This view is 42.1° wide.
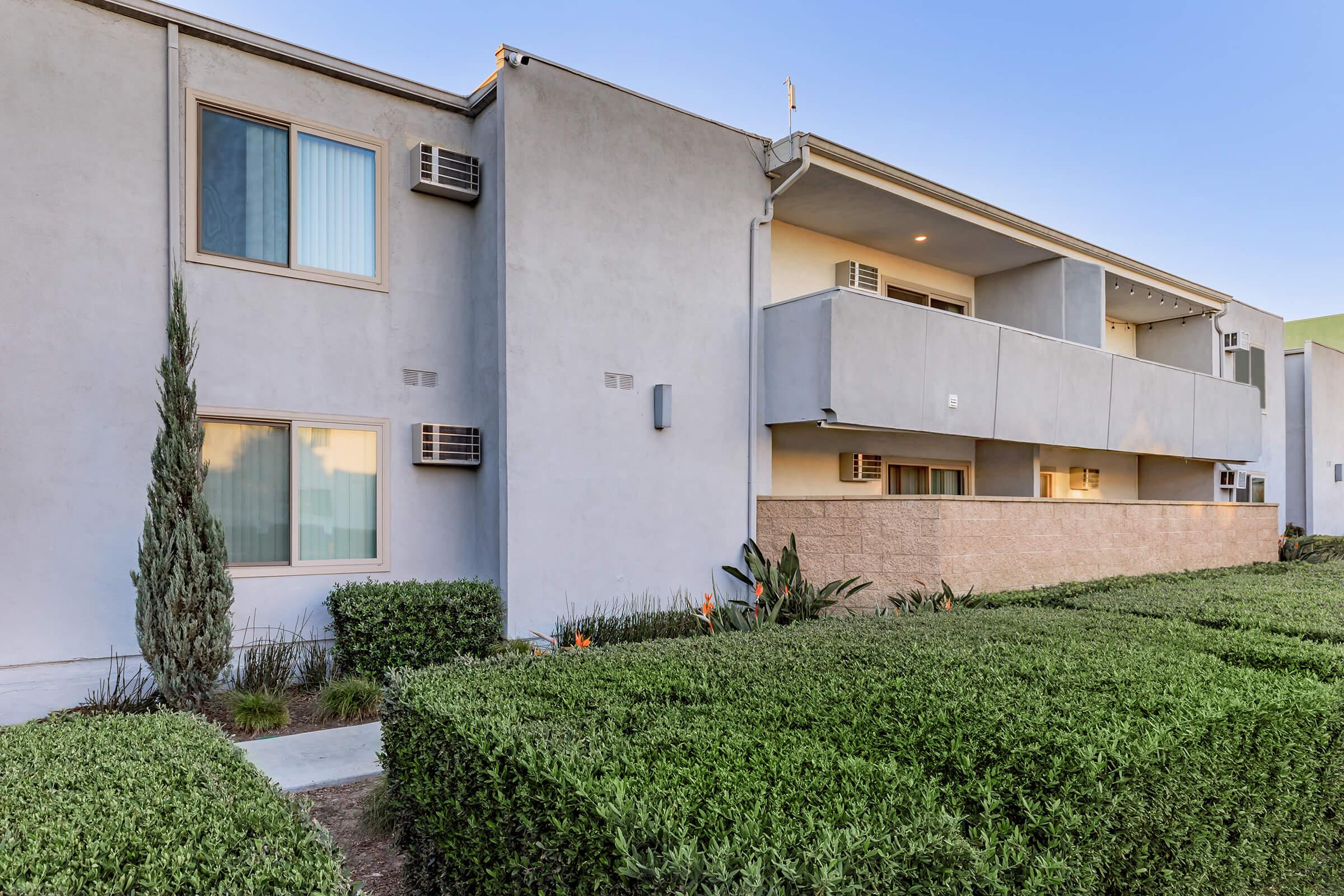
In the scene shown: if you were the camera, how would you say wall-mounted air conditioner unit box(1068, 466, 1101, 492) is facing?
facing the viewer and to the right of the viewer

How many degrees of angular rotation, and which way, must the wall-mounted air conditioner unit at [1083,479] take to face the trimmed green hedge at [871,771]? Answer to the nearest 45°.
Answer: approximately 45° to its right

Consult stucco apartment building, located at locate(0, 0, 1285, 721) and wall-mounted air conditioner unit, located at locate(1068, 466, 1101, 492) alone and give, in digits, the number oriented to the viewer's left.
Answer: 0

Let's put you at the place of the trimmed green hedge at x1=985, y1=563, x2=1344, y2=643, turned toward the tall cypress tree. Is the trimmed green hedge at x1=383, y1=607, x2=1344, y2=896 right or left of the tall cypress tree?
left

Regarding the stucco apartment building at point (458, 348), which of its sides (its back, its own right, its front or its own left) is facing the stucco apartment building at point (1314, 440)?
left

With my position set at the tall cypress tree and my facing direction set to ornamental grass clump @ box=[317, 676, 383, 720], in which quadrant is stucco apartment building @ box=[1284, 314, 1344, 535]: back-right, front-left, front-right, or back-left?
front-left
